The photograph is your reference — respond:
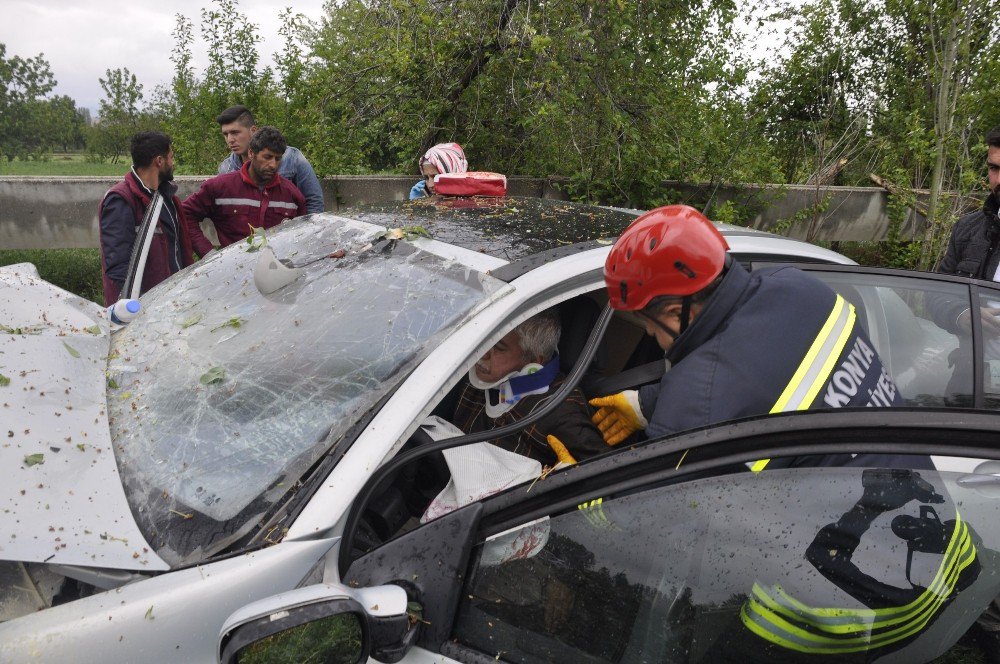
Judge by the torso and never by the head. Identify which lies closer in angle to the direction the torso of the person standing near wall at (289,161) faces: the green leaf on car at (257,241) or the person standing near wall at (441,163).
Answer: the green leaf on car

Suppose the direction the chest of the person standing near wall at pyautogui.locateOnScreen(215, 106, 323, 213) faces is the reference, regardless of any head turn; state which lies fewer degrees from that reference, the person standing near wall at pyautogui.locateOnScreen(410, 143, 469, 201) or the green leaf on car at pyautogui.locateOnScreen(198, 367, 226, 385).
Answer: the green leaf on car

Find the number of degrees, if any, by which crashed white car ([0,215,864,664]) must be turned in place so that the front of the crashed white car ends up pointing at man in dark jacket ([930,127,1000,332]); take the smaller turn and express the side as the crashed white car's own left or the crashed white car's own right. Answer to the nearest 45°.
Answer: approximately 180°

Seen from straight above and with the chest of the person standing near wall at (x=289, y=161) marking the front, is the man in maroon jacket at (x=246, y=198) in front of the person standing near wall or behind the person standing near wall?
in front

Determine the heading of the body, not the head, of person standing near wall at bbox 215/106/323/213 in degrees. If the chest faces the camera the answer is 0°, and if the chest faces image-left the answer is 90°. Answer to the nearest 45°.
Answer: approximately 45°

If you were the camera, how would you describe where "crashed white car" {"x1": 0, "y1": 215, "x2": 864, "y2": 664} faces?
facing the viewer and to the left of the viewer

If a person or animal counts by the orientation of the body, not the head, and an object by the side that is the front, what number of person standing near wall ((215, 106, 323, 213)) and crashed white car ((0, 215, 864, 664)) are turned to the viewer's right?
0

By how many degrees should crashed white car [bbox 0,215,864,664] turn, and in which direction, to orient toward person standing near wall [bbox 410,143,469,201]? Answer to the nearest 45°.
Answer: approximately 135° to its right
